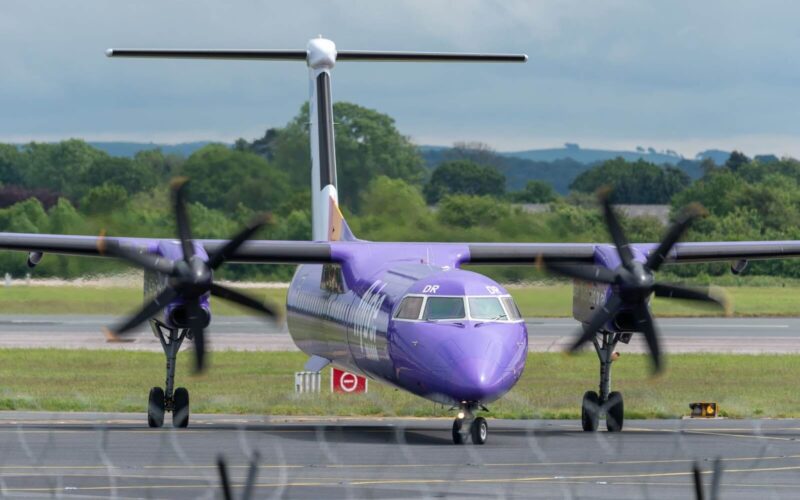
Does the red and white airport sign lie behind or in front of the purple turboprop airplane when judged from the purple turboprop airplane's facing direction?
behind

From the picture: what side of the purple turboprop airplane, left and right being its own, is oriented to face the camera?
front
